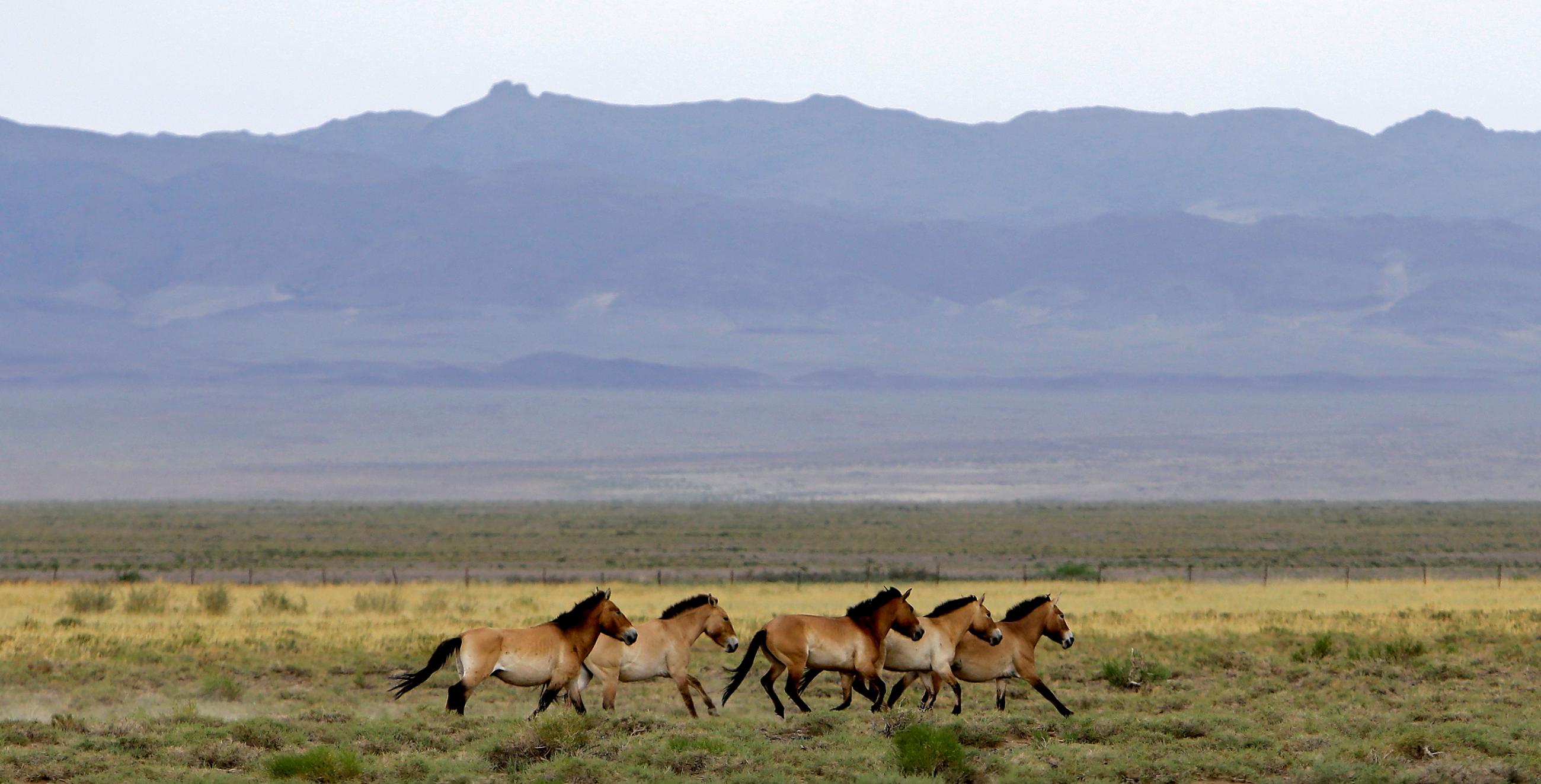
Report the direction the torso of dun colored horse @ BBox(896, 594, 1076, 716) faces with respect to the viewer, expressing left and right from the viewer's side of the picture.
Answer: facing to the right of the viewer

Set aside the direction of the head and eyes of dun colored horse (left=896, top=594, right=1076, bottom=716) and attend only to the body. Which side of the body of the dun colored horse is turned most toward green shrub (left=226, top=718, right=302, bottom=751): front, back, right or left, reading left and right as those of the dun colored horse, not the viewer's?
back

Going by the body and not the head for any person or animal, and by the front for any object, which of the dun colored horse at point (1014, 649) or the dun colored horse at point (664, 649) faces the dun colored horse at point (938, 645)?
the dun colored horse at point (664, 649)

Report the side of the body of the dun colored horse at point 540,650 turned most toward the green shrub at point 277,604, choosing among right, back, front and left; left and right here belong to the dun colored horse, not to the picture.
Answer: left

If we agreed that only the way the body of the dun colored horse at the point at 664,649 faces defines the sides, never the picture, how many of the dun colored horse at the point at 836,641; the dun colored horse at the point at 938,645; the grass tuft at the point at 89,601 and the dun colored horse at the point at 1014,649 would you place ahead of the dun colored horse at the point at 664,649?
3

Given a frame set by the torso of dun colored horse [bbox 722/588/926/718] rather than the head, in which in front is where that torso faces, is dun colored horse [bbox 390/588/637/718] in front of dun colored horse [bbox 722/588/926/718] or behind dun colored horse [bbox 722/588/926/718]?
behind

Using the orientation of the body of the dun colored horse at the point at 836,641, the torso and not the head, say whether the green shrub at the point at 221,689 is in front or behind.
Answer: behind

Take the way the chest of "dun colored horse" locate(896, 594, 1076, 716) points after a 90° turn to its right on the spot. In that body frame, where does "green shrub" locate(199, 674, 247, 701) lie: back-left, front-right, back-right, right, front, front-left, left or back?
right

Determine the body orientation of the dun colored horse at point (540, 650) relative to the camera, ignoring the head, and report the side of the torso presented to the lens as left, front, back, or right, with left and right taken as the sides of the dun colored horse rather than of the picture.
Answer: right

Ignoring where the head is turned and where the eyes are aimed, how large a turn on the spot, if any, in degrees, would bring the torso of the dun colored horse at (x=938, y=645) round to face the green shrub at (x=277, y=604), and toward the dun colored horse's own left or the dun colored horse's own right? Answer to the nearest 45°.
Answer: approximately 135° to the dun colored horse's own left

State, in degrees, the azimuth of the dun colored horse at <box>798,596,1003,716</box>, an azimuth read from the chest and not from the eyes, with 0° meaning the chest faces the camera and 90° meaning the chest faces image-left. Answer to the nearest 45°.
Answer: approximately 270°

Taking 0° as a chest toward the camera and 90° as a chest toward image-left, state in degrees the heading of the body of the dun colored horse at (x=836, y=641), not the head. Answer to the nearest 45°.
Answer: approximately 270°
